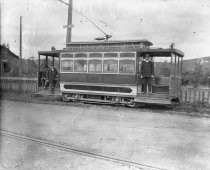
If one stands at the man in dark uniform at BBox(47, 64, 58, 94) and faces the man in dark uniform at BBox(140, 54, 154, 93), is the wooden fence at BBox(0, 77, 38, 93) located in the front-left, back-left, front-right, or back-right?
back-left

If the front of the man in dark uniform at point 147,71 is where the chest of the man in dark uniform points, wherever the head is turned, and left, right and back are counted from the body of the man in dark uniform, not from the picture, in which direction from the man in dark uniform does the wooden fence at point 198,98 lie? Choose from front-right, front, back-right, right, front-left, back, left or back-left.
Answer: back-left

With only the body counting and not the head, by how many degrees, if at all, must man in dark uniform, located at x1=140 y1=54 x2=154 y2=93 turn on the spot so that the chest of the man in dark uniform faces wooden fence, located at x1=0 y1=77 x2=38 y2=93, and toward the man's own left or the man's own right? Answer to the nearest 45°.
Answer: approximately 135° to the man's own right

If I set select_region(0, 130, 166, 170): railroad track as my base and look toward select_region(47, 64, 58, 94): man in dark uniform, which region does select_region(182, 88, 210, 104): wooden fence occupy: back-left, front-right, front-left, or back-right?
front-right

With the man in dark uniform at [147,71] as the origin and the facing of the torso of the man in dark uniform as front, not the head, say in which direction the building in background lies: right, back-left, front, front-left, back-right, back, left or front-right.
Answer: back-right

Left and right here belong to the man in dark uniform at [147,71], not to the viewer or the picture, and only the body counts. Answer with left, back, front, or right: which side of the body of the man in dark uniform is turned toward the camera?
front

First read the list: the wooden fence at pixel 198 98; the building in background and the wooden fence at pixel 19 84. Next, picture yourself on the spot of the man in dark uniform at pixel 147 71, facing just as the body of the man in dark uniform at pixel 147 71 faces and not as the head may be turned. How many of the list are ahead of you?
0

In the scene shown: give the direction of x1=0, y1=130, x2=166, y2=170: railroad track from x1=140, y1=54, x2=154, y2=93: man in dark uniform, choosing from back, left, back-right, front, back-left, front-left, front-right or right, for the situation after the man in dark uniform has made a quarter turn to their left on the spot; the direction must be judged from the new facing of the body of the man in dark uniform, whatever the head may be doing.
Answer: right

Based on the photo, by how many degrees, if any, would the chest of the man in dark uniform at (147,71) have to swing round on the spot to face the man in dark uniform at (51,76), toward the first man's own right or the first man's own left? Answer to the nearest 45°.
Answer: approximately 135° to the first man's own right
